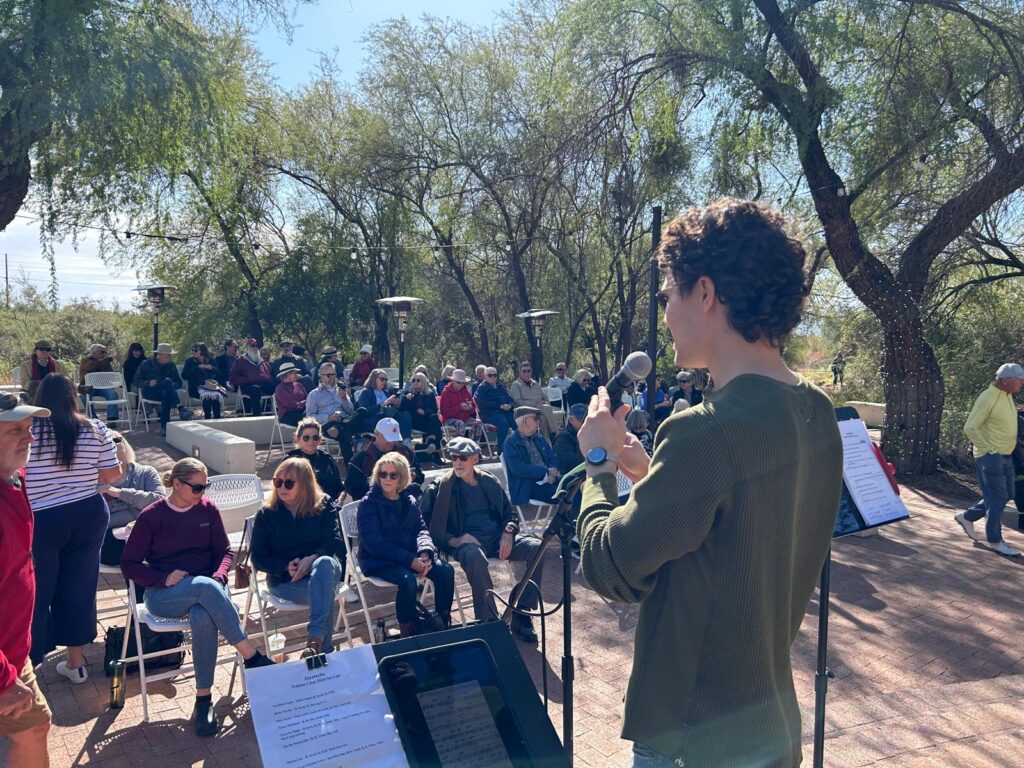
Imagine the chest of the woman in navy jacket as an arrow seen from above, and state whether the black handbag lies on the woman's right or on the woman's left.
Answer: on the woman's right

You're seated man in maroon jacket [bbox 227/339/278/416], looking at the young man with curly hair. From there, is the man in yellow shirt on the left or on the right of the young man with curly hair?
left

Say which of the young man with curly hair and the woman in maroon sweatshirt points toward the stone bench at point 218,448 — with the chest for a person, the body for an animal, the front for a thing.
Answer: the young man with curly hair

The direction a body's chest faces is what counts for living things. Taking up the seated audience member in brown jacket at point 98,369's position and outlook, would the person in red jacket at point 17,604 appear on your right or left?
on your right

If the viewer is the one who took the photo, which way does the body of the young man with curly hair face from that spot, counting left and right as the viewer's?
facing away from the viewer and to the left of the viewer

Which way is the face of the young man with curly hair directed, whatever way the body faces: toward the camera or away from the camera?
away from the camera

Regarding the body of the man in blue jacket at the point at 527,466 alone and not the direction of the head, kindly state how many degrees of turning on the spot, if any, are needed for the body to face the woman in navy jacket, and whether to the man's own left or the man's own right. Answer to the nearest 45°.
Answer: approximately 45° to the man's own right

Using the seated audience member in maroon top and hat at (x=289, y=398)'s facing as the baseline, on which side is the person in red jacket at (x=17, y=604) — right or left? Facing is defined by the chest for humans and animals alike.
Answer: on their right

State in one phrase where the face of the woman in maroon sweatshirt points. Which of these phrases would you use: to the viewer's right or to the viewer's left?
to the viewer's right

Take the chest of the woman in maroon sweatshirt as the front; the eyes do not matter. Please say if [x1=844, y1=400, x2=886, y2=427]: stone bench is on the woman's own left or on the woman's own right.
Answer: on the woman's own left

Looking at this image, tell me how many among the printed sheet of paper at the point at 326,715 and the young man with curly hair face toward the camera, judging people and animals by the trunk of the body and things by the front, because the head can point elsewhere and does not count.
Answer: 1
